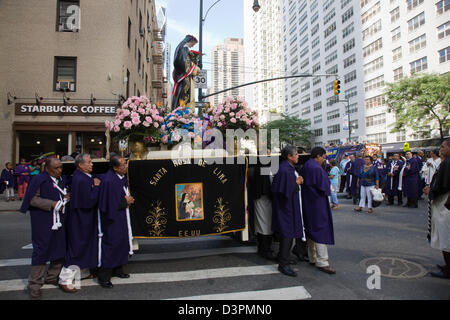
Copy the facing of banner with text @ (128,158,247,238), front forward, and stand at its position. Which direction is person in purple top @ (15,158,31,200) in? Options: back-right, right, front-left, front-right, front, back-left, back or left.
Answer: back-right

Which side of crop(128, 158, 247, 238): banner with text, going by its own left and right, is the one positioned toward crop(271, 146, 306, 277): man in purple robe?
left

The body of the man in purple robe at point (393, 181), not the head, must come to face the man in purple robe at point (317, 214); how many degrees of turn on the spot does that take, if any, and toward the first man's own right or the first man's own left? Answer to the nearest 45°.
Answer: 0° — they already face them

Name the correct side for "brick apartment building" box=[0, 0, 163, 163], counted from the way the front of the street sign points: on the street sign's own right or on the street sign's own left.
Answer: on the street sign's own right

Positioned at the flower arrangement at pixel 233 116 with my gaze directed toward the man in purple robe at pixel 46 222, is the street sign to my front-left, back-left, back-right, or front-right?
back-right

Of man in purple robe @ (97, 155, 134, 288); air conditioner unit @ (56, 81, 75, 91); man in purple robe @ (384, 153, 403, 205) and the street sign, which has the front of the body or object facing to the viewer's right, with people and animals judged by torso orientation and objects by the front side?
man in purple robe @ (97, 155, 134, 288)

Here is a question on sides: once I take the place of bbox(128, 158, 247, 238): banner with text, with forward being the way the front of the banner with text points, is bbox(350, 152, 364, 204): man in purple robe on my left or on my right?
on my left
